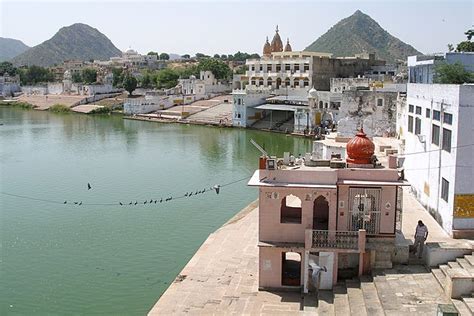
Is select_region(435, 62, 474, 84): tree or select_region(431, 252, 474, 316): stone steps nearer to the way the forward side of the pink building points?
the stone steps

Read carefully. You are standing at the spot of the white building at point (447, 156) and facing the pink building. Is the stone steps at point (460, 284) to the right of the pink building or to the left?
left

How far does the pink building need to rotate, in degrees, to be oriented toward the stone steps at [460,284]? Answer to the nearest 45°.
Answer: approximately 45° to its left

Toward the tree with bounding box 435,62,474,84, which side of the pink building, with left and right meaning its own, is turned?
back

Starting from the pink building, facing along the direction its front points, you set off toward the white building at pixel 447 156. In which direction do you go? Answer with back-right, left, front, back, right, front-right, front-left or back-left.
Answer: back-left

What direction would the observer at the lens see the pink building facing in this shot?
facing the viewer

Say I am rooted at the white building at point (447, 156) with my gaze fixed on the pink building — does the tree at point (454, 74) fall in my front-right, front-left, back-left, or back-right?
back-right
